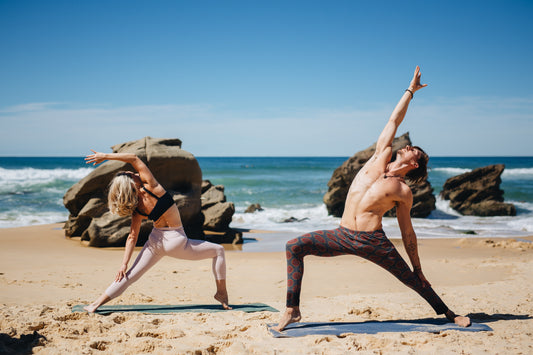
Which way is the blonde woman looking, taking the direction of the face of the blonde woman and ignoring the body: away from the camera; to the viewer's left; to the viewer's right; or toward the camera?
away from the camera

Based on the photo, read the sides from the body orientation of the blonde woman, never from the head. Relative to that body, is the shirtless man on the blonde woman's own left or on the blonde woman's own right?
on the blonde woman's own right

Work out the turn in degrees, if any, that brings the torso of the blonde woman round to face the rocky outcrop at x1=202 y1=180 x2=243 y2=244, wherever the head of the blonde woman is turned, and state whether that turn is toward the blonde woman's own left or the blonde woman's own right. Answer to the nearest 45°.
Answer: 0° — they already face it

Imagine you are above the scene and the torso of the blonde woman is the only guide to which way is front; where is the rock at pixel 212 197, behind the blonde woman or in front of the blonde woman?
in front

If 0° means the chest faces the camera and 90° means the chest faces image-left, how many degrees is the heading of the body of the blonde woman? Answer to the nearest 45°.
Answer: approximately 180°

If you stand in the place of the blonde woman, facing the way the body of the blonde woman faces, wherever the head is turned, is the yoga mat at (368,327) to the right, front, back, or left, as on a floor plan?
right

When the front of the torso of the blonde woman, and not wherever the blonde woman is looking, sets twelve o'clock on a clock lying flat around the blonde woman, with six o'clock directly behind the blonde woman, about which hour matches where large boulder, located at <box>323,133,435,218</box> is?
The large boulder is roughly at 1 o'clock from the blonde woman.

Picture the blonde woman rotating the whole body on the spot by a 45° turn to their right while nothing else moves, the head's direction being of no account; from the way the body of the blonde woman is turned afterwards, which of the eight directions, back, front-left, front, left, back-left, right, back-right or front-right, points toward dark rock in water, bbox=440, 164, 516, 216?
front

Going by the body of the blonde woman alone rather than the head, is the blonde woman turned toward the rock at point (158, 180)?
yes

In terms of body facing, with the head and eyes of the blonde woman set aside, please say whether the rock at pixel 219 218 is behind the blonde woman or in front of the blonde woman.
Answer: in front
